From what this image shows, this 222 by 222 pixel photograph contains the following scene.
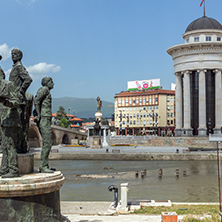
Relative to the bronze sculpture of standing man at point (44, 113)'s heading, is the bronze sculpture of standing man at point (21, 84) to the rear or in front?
to the rear

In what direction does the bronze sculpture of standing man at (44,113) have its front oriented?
to the viewer's right
